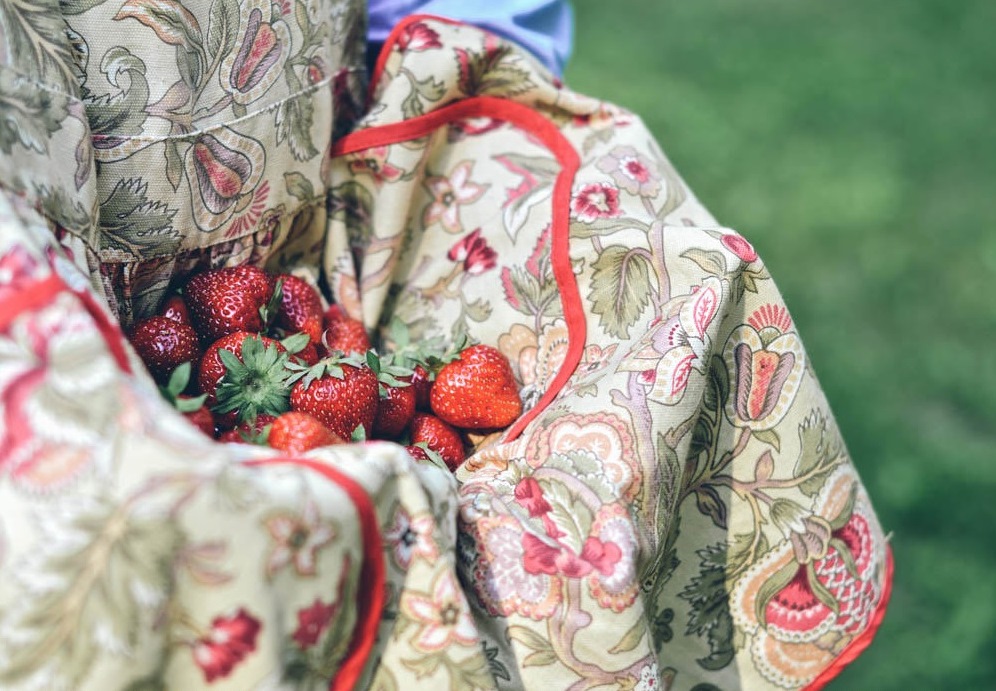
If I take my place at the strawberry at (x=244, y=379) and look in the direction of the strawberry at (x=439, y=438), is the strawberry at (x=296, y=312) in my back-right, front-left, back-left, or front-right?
front-left

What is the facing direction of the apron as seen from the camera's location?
facing the viewer and to the right of the viewer

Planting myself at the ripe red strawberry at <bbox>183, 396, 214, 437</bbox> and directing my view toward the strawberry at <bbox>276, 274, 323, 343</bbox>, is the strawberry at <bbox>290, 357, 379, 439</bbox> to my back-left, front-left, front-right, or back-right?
front-right

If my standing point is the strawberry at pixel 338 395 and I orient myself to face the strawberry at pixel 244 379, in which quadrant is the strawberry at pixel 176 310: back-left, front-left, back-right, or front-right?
front-right
